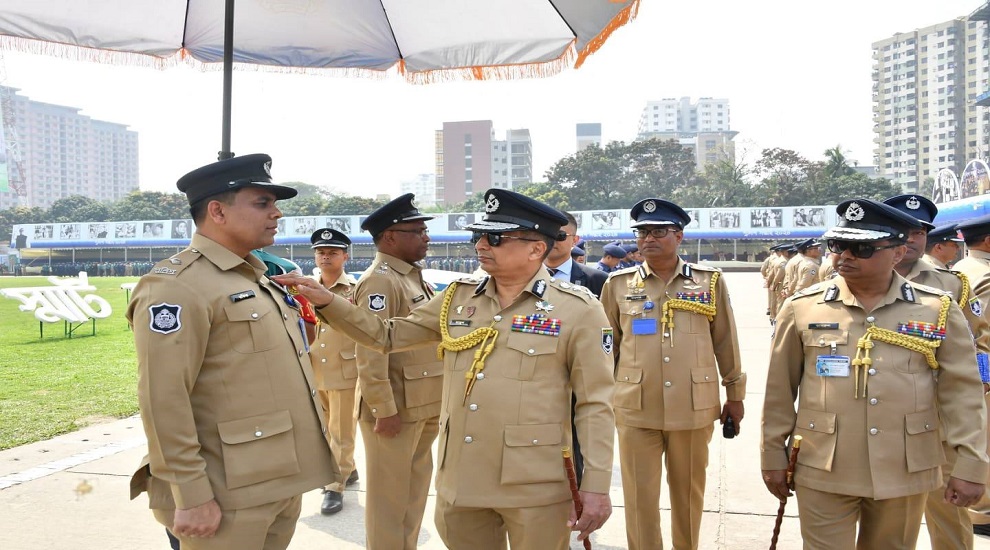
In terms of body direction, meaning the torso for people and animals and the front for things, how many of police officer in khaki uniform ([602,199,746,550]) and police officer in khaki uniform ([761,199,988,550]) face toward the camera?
2

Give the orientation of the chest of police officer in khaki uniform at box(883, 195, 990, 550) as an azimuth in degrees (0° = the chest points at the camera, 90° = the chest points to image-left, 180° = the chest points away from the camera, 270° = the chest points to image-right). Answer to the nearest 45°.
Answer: approximately 45°

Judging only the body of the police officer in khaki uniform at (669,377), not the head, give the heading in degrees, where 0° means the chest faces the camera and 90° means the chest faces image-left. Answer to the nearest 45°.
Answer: approximately 0°

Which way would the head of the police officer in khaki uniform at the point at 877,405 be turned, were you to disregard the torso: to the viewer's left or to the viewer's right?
to the viewer's left

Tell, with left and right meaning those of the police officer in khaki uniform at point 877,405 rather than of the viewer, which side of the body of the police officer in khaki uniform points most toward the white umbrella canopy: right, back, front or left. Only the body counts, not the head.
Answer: right

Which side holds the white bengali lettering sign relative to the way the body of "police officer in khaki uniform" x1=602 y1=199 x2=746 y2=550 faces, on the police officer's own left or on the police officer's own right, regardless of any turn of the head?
on the police officer's own right

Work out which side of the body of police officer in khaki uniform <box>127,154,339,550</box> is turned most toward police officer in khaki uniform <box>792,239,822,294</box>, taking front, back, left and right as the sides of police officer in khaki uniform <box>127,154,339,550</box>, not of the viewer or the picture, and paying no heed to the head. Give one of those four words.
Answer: left

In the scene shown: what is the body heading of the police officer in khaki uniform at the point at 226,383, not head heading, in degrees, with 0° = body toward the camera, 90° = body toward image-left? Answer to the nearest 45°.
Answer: approximately 315°

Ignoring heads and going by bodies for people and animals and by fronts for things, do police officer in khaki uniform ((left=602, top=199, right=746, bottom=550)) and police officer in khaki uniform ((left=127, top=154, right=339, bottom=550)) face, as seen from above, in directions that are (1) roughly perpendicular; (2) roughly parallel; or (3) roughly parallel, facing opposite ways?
roughly perpendicular

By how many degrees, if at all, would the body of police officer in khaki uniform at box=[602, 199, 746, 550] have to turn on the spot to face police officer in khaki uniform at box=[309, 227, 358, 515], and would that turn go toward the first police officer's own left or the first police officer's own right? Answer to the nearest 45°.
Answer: approximately 90° to the first police officer's own right

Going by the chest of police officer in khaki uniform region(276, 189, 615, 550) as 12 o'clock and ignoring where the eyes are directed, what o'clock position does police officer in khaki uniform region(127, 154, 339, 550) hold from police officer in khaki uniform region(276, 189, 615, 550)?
police officer in khaki uniform region(127, 154, 339, 550) is roughly at 1 o'clock from police officer in khaki uniform region(276, 189, 615, 550).

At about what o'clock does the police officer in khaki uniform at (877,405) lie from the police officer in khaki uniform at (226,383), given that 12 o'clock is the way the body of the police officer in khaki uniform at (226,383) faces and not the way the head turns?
the police officer in khaki uniform at (877,405) is roughly at 11 o'clock from the police officer in khaki uniform at (226,383).

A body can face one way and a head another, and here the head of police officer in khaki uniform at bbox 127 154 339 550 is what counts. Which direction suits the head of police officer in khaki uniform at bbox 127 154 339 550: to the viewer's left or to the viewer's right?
to the viewer's right
